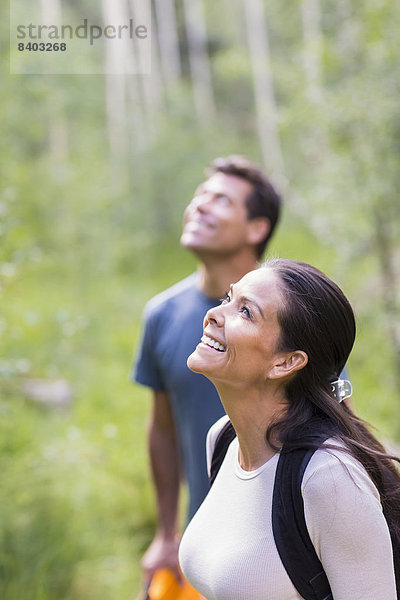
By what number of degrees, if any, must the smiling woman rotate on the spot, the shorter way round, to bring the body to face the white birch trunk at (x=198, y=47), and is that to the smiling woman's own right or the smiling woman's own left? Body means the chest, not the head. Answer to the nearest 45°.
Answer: approximately 135° to the smiling woman's own right

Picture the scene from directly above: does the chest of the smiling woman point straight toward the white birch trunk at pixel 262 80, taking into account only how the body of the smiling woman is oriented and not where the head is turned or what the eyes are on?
no

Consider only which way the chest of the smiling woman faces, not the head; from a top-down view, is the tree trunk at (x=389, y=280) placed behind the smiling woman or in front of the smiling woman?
behind

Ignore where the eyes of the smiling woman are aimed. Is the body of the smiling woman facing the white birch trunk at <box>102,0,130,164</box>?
no

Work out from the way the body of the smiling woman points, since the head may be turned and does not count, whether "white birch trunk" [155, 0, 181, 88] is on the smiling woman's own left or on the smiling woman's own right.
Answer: on the smiling woman's own right

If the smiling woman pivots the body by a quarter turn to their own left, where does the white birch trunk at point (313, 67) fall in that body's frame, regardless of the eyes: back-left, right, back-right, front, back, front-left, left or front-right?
back-left

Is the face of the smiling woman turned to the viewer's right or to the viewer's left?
to the viewer's left

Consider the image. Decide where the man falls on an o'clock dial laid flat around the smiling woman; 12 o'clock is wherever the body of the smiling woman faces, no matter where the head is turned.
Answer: The man is roughly at 4 o'clock from the smiling woman.

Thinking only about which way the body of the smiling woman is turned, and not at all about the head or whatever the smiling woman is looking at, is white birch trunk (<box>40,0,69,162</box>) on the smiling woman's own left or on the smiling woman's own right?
on the smiling woman's own right

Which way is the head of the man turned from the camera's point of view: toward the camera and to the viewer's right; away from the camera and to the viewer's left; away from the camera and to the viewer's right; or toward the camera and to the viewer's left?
toward the camera and to the viewer's left

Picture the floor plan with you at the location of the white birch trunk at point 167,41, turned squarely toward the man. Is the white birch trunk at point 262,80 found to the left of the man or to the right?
left

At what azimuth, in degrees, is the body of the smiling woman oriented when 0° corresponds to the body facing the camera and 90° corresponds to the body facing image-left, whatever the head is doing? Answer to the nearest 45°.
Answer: approximately 45°
